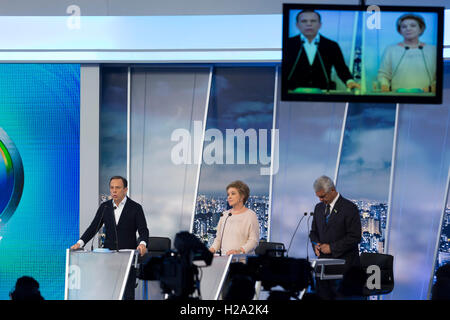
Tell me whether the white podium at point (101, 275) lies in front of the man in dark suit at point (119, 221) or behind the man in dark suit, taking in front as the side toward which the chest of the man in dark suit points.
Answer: in front

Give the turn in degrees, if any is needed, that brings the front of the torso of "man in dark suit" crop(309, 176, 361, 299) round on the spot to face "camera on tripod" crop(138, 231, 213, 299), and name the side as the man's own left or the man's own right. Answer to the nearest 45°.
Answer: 0° — they already face it

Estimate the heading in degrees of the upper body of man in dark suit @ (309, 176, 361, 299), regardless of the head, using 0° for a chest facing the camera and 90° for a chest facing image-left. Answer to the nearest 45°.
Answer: approximately 45°

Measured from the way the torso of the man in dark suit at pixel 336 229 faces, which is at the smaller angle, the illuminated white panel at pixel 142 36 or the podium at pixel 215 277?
the podium

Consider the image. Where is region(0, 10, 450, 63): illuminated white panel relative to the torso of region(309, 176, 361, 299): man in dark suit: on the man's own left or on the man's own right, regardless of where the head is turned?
on the man's own right

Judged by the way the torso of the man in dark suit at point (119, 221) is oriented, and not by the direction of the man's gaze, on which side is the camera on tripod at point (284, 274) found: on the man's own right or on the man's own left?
on the man's own left

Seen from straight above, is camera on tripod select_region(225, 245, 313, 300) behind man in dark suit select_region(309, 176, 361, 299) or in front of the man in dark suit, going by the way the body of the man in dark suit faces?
in front

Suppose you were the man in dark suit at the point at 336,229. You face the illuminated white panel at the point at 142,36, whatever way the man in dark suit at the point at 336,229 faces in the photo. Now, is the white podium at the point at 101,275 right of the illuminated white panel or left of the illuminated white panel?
left

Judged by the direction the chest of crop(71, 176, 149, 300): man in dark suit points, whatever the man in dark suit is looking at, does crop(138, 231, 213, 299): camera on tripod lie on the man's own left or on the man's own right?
on the man's own left

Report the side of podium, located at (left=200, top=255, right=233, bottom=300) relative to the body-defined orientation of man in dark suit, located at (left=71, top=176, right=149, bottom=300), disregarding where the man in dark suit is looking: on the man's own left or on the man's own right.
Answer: on the man's own left

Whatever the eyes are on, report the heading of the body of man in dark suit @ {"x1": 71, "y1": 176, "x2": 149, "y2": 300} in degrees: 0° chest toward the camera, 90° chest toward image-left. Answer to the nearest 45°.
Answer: approximately 45°

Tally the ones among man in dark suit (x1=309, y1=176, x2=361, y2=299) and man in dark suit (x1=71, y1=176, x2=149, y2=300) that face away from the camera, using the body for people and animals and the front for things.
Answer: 0
